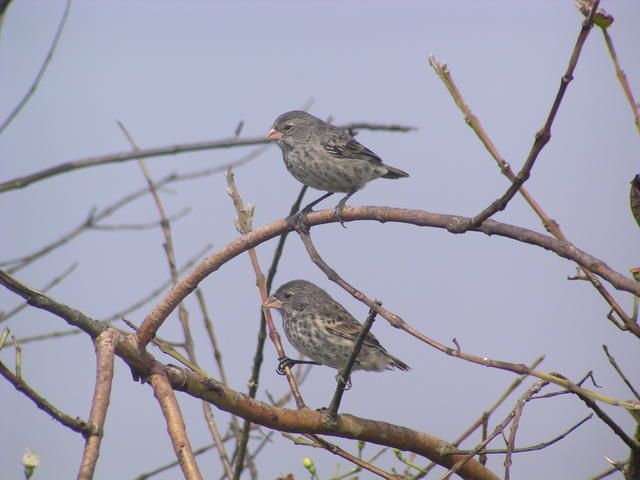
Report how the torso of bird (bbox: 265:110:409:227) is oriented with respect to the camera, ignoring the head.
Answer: to the viewer's left

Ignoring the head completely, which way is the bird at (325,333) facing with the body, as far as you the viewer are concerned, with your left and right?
facing to the left of the viewer

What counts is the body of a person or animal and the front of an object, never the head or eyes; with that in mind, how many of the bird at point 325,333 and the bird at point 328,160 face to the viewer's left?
2
